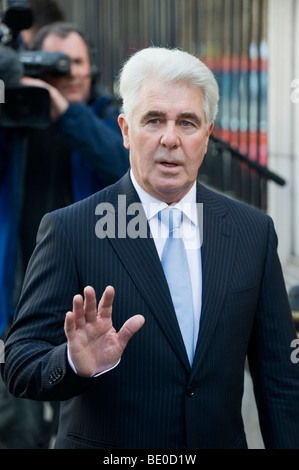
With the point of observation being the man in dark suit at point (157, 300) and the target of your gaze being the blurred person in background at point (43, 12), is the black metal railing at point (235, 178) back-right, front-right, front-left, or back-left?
front-right

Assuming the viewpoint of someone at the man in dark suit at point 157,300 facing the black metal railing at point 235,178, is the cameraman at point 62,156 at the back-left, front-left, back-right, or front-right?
front-left

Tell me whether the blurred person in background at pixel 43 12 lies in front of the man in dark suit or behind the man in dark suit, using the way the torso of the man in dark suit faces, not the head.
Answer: behind

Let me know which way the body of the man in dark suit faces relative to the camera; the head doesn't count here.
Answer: toward the camera

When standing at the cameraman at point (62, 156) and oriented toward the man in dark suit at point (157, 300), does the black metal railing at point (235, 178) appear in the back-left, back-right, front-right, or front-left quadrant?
back-left

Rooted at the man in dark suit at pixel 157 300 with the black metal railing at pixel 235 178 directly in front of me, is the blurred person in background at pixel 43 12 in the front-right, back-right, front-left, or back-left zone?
front-left

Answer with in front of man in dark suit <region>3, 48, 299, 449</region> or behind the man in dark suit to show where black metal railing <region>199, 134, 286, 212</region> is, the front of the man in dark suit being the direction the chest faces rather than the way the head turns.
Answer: behind

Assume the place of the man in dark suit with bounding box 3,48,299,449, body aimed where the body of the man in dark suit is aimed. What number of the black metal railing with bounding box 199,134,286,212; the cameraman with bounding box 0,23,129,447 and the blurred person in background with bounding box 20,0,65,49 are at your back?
3

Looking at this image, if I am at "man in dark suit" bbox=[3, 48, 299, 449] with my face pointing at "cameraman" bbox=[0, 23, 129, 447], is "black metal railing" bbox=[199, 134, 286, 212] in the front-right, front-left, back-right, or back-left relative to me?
front-right

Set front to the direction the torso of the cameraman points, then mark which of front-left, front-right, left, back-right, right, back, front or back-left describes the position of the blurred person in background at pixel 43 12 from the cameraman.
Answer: back-right

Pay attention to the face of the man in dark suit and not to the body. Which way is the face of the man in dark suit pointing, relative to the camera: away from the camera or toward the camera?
toward the camera

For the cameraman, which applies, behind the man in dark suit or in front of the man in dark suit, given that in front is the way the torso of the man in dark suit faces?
behind
